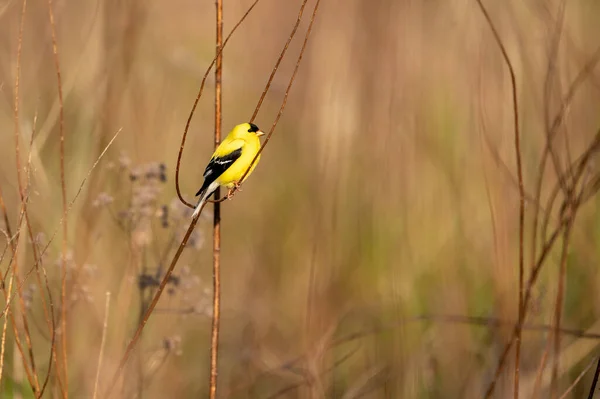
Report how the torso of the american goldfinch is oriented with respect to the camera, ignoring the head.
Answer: to the viewer's right
